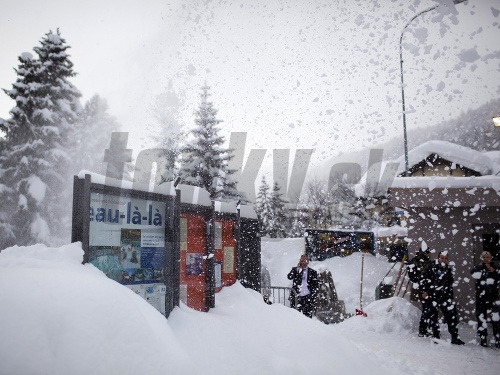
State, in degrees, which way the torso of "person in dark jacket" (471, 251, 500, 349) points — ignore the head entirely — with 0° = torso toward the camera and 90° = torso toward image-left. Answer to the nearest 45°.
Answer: approximately 0°

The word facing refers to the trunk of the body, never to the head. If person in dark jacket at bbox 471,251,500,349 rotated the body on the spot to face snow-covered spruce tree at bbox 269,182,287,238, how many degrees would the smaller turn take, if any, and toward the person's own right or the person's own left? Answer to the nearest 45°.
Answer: approximately 135° to the person's own right

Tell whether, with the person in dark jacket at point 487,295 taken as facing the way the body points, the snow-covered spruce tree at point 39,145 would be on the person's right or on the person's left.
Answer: on the person's right

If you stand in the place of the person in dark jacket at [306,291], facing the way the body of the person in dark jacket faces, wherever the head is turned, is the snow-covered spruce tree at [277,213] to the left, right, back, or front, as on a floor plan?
back

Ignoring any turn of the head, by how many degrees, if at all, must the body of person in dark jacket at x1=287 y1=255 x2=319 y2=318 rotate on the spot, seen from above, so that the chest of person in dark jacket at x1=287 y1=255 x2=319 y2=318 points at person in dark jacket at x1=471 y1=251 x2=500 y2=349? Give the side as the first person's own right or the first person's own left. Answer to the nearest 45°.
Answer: approximately 90° to the first person's own left

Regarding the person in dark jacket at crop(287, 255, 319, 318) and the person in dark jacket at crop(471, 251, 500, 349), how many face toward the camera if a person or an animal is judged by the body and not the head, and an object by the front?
2

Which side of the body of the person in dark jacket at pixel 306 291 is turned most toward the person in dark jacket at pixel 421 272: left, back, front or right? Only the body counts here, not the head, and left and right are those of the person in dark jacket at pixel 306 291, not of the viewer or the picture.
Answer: left
